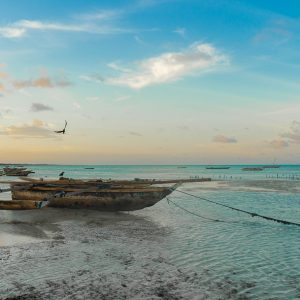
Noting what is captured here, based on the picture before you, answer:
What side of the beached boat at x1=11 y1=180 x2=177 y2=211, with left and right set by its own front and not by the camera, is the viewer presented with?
right

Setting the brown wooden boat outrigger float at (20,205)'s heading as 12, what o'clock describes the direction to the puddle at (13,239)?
The puddle is roughly at 3 o'clock from the brown wooden boat outrigger float.

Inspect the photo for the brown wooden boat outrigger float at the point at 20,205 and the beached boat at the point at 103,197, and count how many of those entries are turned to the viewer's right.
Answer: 2

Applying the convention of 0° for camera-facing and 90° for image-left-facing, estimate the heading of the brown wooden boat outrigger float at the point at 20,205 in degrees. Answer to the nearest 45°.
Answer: approximately 270°
